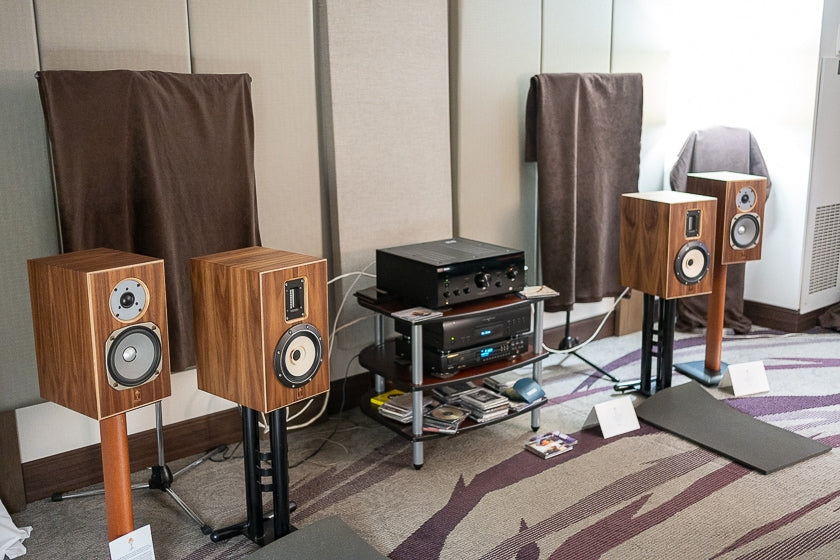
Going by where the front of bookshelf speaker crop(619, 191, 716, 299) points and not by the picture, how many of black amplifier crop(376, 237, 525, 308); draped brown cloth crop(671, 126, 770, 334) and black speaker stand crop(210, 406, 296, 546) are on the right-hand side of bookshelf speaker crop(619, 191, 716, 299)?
2

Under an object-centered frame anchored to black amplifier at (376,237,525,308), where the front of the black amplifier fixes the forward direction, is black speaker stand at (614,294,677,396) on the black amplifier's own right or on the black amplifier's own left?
on the black amplifier's own left

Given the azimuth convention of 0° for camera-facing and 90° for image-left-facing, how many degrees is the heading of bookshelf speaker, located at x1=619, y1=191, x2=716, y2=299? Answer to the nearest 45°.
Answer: approximately 315°

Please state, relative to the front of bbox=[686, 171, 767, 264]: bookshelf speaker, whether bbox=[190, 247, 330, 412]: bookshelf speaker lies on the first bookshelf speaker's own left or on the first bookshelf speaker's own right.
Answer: on the first bookshelf speaker's own right

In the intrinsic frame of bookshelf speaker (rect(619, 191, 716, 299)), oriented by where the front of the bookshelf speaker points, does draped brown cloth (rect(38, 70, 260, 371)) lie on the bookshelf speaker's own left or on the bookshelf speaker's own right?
on the bookshelf speaker's own right

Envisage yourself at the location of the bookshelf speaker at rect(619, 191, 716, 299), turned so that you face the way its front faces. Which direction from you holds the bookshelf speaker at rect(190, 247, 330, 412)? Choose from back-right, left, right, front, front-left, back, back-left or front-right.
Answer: right

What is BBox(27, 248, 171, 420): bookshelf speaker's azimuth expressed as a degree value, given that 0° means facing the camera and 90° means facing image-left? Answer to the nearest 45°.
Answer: approximately 315°

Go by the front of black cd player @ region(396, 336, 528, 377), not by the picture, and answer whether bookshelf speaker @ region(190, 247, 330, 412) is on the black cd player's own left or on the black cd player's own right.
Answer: on the black cd player's own right

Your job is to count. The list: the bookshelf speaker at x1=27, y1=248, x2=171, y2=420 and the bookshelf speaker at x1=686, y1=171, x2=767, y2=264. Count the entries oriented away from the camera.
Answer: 0

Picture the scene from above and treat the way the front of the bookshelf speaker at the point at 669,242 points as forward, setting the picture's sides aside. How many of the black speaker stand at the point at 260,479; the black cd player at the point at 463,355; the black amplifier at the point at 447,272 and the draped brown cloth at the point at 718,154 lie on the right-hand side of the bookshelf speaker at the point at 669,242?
3

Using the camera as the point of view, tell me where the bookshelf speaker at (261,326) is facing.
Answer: facing the viewer and to the right of the viewer

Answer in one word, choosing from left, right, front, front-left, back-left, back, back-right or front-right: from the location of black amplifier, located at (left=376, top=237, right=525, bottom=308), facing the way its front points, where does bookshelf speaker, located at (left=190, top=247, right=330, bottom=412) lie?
right
